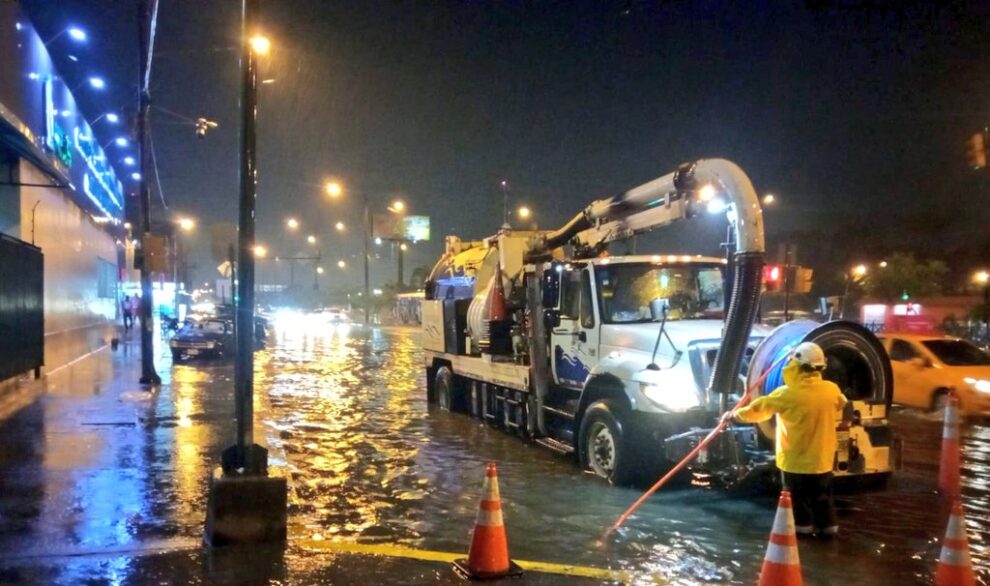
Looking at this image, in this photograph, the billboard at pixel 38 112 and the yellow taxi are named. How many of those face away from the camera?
0

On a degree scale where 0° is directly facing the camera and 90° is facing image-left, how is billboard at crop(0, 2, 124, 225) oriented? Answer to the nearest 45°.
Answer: approximately 315°

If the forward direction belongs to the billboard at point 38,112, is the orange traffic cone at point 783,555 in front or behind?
in front

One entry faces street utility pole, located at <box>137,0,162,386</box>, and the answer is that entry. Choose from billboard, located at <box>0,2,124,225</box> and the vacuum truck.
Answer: the billboard

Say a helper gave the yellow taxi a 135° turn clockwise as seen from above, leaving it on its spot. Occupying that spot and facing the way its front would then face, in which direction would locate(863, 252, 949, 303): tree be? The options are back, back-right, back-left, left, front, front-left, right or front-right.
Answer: right

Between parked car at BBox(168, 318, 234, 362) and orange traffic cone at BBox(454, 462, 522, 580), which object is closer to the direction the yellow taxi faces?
the orange traffic cone

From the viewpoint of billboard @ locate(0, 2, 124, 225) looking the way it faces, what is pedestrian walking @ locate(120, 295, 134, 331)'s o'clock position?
The pedestrian walking is roughly at 8 o'clock from the billboard.

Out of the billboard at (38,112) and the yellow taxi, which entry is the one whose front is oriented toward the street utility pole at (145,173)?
the billboard

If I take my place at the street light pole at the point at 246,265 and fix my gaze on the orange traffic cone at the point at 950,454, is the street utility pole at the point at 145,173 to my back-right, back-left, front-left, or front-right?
back-left

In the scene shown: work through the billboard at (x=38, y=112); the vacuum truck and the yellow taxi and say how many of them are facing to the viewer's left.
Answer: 0

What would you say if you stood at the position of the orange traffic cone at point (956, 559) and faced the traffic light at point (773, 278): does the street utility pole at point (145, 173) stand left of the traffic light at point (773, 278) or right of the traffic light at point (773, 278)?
left

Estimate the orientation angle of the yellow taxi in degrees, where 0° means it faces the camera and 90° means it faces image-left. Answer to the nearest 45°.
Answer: approximately 315°

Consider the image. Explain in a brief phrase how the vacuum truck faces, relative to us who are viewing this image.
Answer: facing the viewer and to the right of the viewer

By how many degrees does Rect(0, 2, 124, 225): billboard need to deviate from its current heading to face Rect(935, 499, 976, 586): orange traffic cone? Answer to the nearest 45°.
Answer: approximately 45° to its right

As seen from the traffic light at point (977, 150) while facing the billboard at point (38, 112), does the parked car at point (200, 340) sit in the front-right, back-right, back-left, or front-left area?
front-right

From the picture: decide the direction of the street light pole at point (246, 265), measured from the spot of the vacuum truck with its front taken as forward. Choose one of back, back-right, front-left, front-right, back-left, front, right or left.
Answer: right

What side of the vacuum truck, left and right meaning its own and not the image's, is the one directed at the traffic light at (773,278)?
left

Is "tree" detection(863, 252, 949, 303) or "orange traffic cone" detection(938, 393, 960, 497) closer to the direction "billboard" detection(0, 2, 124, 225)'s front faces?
the orange traffic cone

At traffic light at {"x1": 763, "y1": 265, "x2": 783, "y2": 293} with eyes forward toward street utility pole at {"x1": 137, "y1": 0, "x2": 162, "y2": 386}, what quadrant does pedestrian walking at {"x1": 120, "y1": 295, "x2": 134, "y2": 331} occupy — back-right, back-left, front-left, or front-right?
front-right

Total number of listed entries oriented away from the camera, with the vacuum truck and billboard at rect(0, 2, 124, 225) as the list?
0

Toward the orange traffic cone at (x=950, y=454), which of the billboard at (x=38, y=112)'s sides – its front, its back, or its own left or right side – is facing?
front

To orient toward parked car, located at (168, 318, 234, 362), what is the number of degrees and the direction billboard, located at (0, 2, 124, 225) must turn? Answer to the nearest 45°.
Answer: approximately 90° to its left
